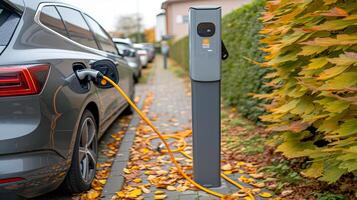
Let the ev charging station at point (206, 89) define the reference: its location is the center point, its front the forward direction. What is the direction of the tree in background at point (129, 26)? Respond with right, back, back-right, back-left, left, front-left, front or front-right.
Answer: back

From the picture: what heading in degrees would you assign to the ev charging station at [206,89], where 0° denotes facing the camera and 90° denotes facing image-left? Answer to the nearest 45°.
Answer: approximately 0°

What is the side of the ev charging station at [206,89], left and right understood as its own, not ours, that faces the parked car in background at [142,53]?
back

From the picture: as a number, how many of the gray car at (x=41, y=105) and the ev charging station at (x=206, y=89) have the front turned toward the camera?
1

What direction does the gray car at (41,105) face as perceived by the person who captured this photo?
facing away from the viewer and to the right of the viewer

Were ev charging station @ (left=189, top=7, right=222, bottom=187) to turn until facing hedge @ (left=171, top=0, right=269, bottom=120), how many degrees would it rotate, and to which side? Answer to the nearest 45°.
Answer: approximately 180°

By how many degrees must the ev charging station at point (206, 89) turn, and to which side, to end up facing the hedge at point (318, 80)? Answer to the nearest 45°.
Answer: approximately 45° to its left
